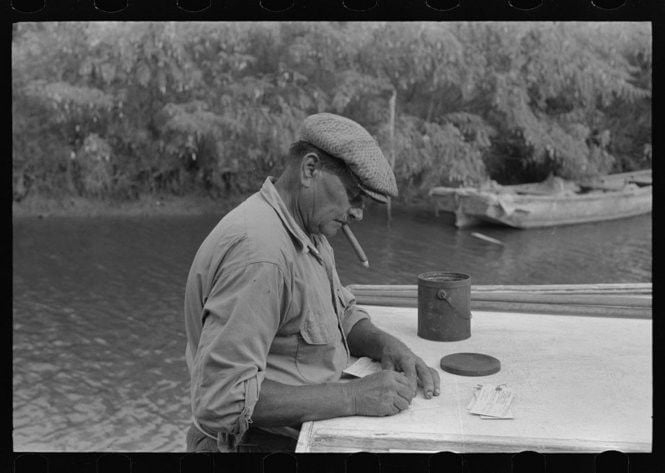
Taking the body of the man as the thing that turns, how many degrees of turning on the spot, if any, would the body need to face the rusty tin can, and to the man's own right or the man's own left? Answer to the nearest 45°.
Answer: approximately 45° to the man's own left

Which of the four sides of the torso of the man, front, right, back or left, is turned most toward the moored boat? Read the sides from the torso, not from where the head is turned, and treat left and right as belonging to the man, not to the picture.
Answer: left

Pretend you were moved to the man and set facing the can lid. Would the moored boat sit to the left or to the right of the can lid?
left

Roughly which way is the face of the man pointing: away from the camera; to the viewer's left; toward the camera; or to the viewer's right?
to the viewer's right

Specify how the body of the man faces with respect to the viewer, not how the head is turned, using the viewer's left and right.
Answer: facing to the right of the viewer

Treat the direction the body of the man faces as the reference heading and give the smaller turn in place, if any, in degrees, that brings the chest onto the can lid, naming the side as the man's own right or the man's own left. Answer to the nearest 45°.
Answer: approximately 45° to the man's own left
